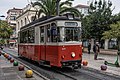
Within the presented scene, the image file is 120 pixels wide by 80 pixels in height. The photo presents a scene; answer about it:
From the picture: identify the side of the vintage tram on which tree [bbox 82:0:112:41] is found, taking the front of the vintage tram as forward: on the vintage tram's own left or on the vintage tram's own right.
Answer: on the vintage tram's own left

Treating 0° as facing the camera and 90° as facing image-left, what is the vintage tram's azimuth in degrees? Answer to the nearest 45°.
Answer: approximately 315°
